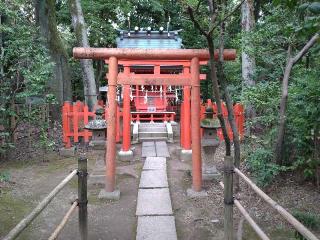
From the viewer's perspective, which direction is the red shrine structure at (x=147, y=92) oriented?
toward the camera

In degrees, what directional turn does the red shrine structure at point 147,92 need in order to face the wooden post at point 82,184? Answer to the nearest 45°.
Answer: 0° — it already faces it

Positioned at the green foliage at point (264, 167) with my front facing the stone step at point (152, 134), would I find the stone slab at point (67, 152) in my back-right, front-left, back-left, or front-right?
front-left

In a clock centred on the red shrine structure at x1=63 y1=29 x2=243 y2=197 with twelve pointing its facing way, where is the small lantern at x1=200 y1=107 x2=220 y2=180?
The small lantern is roughly at 10 o'clock from the red shrine structure.

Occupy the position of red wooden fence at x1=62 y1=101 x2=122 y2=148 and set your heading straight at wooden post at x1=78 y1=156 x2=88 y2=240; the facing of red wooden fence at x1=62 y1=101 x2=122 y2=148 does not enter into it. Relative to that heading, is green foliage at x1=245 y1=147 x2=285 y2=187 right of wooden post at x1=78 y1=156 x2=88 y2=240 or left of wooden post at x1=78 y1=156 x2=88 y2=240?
left

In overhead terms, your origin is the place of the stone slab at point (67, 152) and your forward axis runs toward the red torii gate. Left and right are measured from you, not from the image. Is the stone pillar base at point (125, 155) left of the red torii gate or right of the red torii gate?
left

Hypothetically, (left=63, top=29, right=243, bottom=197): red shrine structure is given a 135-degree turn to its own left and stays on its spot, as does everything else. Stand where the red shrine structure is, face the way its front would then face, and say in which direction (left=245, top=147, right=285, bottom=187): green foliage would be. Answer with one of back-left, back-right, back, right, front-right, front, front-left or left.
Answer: right
